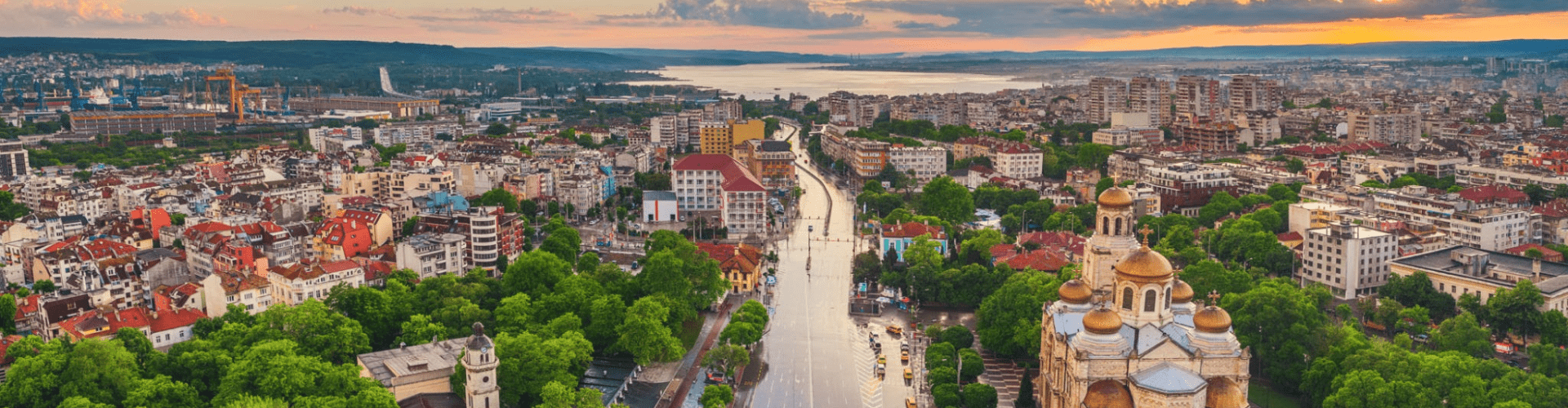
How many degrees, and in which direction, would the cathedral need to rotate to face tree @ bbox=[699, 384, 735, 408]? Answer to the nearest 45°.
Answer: approximately 90° to its left

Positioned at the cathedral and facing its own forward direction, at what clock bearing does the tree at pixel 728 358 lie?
The tree is roughly at 10 o'clock from the cathedral.

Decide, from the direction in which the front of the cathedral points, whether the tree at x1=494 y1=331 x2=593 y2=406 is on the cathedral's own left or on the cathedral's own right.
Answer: on the cathedral's own left

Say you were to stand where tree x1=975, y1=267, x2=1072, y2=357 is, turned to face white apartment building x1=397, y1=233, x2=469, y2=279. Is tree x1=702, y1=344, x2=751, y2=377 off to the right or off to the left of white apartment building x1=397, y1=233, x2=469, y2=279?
left

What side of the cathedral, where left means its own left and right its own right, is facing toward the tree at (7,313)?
left

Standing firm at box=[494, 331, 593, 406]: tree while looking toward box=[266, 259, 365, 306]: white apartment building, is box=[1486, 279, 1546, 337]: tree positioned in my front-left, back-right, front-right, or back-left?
back-right

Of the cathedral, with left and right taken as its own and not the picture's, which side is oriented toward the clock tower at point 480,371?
left

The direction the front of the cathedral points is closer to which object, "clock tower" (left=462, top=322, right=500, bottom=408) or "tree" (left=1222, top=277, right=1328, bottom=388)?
the tree

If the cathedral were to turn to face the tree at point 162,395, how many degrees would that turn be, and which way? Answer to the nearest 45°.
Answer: approximately 90° to its left

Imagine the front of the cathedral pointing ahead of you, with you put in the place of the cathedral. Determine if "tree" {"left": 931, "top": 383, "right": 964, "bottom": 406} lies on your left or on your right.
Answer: on your left

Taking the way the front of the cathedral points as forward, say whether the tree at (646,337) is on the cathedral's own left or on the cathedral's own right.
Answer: on the cathedral's own left

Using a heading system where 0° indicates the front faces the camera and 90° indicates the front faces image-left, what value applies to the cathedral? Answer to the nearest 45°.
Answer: approximately 180°
